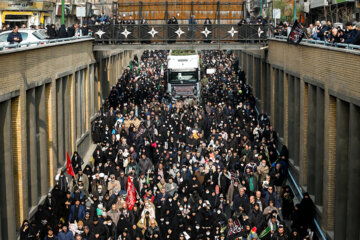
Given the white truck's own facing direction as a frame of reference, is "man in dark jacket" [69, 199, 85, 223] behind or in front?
in front

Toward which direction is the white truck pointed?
toward the camera

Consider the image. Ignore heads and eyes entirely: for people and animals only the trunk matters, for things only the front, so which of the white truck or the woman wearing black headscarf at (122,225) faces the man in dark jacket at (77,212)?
the white truck

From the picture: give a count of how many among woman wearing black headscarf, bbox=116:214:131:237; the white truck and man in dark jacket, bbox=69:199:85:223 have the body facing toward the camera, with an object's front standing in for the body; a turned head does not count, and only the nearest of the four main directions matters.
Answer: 3

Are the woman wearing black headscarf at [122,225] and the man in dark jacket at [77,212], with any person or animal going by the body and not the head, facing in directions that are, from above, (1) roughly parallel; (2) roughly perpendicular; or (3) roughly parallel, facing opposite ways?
roughly parallel

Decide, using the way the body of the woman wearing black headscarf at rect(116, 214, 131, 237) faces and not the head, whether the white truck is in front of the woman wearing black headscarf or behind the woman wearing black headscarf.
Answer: behind

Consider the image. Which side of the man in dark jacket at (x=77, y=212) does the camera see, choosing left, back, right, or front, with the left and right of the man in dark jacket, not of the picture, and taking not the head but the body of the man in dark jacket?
front

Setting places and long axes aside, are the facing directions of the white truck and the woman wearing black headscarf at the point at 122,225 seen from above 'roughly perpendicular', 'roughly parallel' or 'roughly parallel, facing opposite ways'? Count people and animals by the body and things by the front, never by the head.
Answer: roughly parallel

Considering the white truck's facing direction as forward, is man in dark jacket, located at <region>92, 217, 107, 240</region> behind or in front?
in front

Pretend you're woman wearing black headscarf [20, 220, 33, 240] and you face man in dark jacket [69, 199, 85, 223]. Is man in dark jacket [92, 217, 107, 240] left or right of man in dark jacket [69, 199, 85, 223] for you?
right

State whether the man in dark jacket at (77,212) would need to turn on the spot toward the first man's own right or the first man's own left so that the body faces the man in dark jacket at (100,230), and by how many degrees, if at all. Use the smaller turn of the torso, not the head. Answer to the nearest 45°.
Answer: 0° — they already face them

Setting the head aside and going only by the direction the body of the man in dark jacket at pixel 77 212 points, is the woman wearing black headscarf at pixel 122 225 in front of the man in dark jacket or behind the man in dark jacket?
in front

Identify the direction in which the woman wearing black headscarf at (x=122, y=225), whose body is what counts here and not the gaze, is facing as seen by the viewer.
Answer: toward the camera

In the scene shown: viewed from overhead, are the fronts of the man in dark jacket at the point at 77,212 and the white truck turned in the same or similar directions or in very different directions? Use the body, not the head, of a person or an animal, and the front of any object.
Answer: same or similar directions

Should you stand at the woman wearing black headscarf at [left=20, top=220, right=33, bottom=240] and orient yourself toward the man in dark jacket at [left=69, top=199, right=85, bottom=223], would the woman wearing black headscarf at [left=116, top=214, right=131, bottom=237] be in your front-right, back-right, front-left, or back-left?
front-right
